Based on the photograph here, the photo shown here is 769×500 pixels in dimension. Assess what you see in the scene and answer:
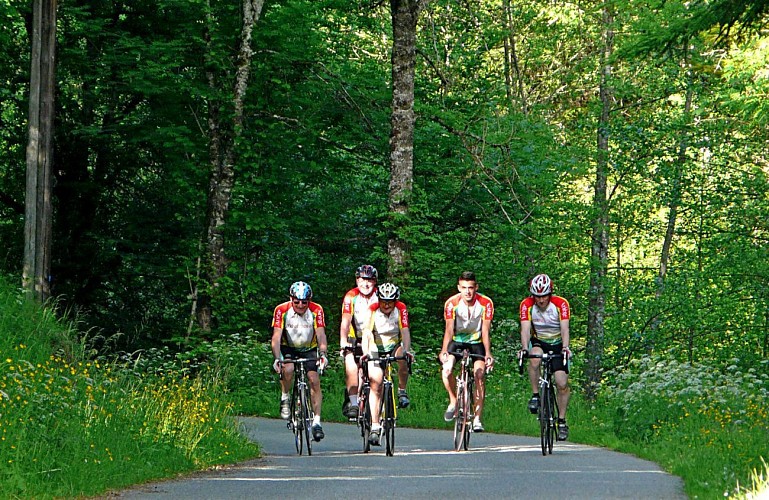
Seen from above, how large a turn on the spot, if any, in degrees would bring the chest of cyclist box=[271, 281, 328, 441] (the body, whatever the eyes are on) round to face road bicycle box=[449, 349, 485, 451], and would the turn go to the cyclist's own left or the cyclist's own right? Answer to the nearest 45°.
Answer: approximately 90° to the cyclist's own left

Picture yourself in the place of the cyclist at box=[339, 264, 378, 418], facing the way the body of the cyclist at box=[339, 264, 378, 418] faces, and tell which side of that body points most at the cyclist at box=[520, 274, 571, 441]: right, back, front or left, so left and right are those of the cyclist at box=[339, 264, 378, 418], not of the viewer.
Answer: left

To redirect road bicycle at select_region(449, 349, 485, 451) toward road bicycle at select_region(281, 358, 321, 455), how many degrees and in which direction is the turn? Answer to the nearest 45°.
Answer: approximately 90° to its right

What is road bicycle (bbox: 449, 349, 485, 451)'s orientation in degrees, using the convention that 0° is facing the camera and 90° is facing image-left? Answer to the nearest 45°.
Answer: approximately 0°

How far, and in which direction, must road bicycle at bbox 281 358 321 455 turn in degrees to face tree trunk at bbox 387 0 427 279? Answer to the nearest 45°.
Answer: approximately 180°

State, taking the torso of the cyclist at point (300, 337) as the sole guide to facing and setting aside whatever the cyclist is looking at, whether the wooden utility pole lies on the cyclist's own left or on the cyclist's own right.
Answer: on the cyclist's own right
